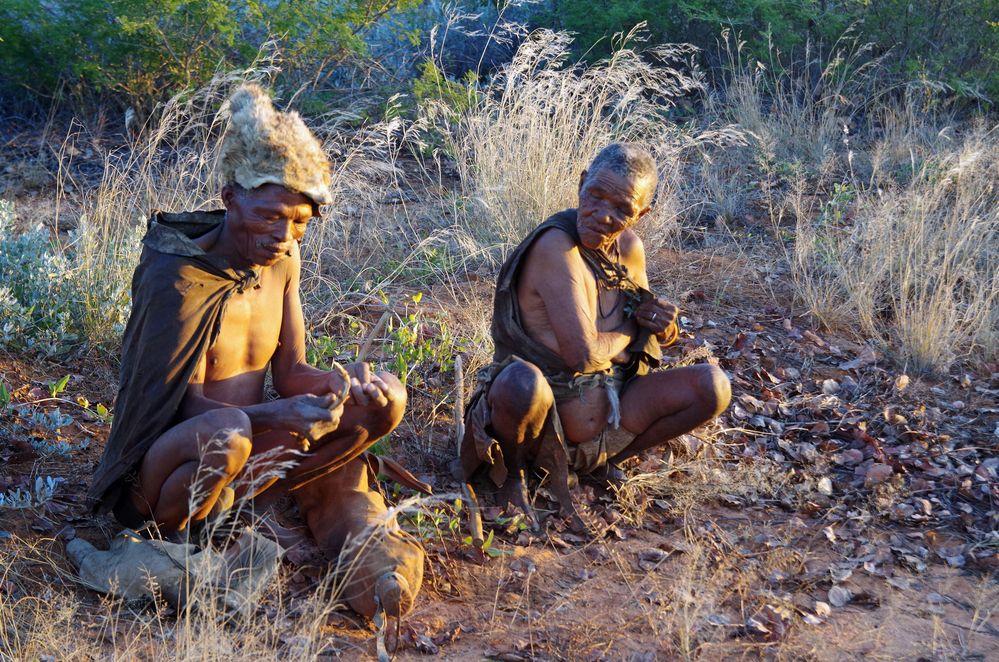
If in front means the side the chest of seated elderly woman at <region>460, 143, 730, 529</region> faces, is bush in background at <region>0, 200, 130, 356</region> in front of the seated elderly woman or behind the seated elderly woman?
behind

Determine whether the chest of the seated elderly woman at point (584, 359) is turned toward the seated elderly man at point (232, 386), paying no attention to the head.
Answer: no

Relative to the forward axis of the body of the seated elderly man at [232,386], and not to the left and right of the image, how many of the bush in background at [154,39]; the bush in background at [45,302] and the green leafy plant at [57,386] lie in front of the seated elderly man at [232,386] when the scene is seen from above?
0

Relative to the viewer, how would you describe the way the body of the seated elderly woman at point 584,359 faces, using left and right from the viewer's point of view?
facing the viewer and to the right of the viewer

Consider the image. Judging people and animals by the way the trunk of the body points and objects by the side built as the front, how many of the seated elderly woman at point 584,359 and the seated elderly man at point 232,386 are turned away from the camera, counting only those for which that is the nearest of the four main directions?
0

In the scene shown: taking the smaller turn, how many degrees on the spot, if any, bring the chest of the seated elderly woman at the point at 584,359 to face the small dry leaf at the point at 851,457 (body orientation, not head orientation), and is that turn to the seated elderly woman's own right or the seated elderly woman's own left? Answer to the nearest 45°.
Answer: approximately 90° to the seated elderly woman's own left

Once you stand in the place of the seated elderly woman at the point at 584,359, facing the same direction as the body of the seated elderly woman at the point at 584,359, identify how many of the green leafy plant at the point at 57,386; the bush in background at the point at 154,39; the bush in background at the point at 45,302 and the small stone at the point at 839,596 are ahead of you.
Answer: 1

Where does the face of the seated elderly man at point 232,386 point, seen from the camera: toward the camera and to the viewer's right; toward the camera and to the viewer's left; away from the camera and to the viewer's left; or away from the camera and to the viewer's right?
toward the camera and to the viewer's right

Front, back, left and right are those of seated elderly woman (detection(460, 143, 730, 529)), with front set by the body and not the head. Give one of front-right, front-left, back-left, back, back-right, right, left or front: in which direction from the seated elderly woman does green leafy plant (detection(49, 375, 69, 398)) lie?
back-right

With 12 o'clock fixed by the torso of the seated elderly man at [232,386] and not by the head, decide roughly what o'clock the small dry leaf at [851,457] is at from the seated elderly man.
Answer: The small dry leaf is roughly at 10 o'clock from the seated elderly man.

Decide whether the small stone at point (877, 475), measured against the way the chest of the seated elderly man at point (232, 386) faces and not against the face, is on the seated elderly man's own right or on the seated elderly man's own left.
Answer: on the seated elderly man's own left

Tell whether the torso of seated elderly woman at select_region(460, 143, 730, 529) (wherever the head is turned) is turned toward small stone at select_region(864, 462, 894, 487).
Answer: no

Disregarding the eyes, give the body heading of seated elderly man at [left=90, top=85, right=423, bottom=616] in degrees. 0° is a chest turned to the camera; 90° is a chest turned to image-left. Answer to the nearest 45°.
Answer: approximately 315°

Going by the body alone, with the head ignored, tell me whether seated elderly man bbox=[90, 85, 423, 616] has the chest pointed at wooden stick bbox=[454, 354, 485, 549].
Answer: no

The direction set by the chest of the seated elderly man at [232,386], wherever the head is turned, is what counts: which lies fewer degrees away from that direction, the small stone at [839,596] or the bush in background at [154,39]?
the small stone

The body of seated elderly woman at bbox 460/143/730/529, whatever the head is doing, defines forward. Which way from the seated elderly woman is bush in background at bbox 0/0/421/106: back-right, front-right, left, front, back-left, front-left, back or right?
back
